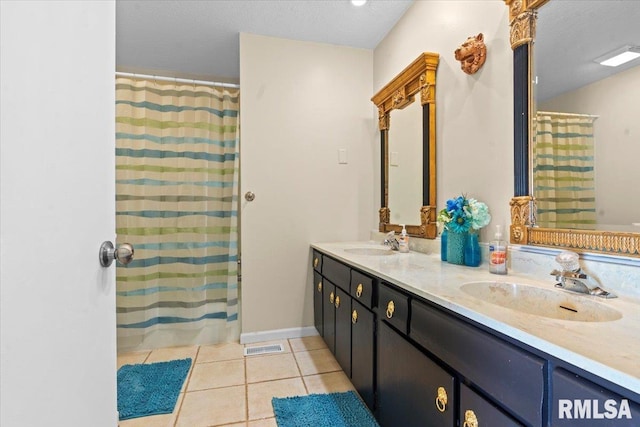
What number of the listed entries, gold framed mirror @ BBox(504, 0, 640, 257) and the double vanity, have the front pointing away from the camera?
0

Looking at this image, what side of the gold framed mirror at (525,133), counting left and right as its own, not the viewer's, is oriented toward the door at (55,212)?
front

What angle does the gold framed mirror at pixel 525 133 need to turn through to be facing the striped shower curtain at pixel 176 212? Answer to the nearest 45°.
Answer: approximately 45° to its right

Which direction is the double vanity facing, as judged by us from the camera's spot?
facing the viewer and to the left of the viewer

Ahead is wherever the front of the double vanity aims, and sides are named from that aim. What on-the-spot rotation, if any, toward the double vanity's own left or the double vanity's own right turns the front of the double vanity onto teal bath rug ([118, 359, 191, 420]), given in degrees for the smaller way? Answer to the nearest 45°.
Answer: approximately 45° to the double vanity's own right

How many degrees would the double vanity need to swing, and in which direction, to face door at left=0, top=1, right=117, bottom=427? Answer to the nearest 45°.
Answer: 0° — it already faces it

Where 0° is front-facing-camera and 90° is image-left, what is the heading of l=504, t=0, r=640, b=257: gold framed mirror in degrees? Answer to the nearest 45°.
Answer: approximately 45°

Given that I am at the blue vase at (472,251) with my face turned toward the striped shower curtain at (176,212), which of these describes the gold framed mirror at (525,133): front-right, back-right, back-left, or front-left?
back-left
